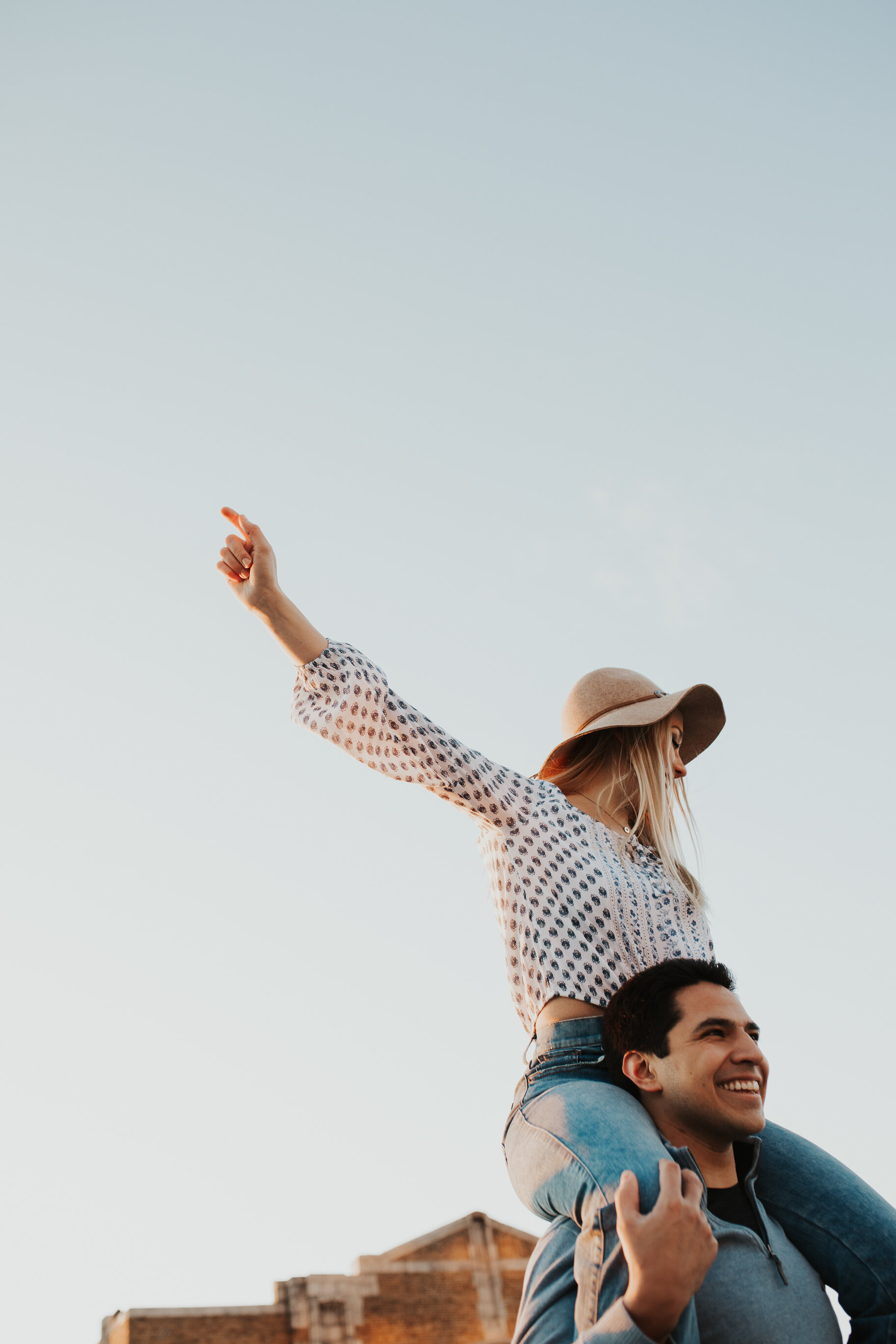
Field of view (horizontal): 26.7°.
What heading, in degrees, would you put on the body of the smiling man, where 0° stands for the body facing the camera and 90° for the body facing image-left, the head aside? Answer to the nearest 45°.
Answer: approximately 315°

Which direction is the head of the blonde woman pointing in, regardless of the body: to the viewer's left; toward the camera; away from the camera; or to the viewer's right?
to the viewer's right

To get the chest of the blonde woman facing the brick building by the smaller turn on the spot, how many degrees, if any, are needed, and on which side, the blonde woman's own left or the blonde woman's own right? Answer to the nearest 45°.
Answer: approximately 135° to the blonde woman's own left

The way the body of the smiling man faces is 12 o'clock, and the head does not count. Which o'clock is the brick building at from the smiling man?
The brick building is roughly at 7 o'clock from the smiling man.

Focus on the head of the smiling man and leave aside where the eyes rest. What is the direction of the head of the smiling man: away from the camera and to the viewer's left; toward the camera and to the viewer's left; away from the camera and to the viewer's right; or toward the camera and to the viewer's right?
toward the camera and to the viewer's right

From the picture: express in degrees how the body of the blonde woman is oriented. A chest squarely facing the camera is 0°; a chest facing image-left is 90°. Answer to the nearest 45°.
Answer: approximately 315°
